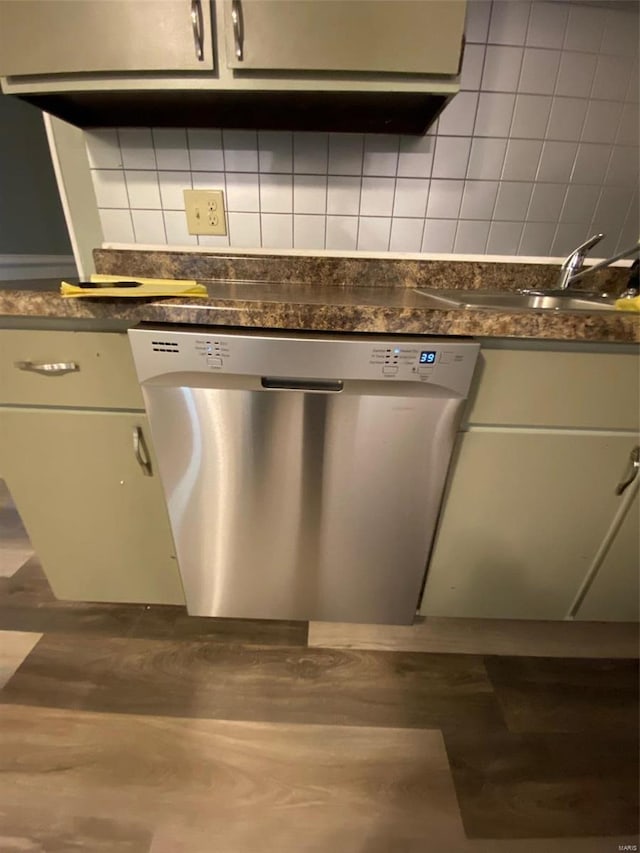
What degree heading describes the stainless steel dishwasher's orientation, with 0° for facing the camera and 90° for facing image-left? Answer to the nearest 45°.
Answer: approximately 0°

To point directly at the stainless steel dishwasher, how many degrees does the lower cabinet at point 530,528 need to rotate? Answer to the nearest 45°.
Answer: approximately 45° to its right

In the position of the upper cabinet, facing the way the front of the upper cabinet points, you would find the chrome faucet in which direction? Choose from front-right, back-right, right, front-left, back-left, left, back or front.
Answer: left

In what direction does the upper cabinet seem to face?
toward the camera

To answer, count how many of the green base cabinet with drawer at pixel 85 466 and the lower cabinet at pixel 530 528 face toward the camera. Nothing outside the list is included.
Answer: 2

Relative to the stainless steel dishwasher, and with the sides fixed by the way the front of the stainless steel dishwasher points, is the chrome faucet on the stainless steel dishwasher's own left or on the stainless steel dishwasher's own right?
on the stainless steel dishwasher's own left

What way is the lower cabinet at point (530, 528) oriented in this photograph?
toward the camera

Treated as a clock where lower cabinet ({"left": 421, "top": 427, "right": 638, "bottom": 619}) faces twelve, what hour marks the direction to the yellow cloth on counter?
The yellow cloth on counter is roughly at 2 o'clock from the lower cabinet.
